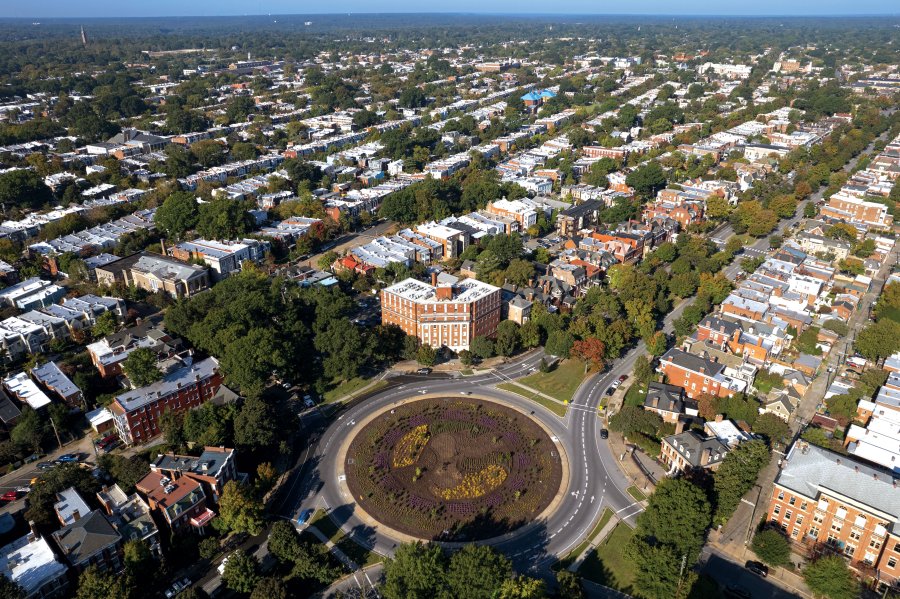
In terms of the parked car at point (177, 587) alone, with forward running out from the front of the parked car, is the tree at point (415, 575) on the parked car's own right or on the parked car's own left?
on the parked car's own left

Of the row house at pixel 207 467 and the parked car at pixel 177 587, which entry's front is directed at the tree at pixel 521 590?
the row house

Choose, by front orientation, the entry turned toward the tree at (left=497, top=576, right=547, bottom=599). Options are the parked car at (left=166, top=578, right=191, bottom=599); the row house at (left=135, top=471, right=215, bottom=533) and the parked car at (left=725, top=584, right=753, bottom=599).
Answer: the row house

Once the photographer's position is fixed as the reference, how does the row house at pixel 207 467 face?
facing the viewer and to the right of the viewer

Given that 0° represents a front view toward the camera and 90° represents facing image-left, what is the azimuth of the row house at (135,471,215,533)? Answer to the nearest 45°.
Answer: approximately 315°

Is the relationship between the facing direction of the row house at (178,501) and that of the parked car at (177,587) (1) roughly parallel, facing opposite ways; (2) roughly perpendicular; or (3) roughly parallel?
roughly perpendicular

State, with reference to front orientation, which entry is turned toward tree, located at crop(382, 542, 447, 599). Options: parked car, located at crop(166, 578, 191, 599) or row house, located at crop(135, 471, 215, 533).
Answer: the row house

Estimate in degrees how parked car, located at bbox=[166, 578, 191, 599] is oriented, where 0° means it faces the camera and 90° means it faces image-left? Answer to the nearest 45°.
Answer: approximately 45°

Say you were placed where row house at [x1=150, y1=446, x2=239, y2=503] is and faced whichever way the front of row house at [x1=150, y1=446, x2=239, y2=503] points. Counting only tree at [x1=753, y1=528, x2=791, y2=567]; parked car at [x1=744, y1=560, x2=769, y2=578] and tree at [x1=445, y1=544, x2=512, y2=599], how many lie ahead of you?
3

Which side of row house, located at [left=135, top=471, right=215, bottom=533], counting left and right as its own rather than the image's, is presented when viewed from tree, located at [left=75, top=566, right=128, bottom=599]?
right

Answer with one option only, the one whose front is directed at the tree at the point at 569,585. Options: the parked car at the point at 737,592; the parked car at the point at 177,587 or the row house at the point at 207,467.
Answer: the row house
